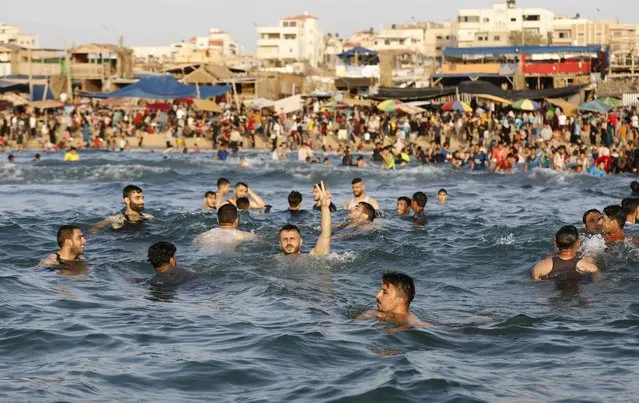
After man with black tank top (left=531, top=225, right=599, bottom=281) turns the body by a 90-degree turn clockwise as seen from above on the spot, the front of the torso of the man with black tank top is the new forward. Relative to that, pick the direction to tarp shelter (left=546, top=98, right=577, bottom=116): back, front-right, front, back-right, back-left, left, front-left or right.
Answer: left

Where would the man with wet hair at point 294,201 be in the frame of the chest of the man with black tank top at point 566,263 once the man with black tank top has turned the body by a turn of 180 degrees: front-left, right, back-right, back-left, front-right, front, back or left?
back-right

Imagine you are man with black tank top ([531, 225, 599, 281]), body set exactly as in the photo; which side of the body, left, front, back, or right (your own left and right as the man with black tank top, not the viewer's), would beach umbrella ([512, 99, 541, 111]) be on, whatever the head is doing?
front

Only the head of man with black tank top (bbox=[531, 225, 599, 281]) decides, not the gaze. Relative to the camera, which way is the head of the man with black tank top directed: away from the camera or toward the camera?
away from the camera

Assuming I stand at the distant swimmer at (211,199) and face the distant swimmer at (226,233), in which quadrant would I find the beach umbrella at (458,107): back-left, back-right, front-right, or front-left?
back-left

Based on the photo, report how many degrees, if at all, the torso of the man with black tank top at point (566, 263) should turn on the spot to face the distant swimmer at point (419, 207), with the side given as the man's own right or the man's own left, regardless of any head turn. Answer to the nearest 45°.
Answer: approximately 45° to the man's own left

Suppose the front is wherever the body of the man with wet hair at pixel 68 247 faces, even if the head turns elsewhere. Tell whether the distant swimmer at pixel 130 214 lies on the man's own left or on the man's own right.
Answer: on the man's own left

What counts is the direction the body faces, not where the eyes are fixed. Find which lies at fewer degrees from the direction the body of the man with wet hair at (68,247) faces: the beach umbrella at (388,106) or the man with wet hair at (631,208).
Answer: the man with wet hair

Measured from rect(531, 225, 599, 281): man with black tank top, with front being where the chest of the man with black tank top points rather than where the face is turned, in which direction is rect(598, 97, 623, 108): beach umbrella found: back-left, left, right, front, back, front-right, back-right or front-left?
front

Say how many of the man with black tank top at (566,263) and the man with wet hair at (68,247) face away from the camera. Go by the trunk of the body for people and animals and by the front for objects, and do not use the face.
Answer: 1

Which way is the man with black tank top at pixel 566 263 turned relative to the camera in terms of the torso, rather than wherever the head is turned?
away from the camera

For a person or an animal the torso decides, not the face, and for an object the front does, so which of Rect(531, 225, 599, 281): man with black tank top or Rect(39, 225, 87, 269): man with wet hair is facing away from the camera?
the man with black tank top

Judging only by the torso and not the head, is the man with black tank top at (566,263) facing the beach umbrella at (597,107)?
yes
